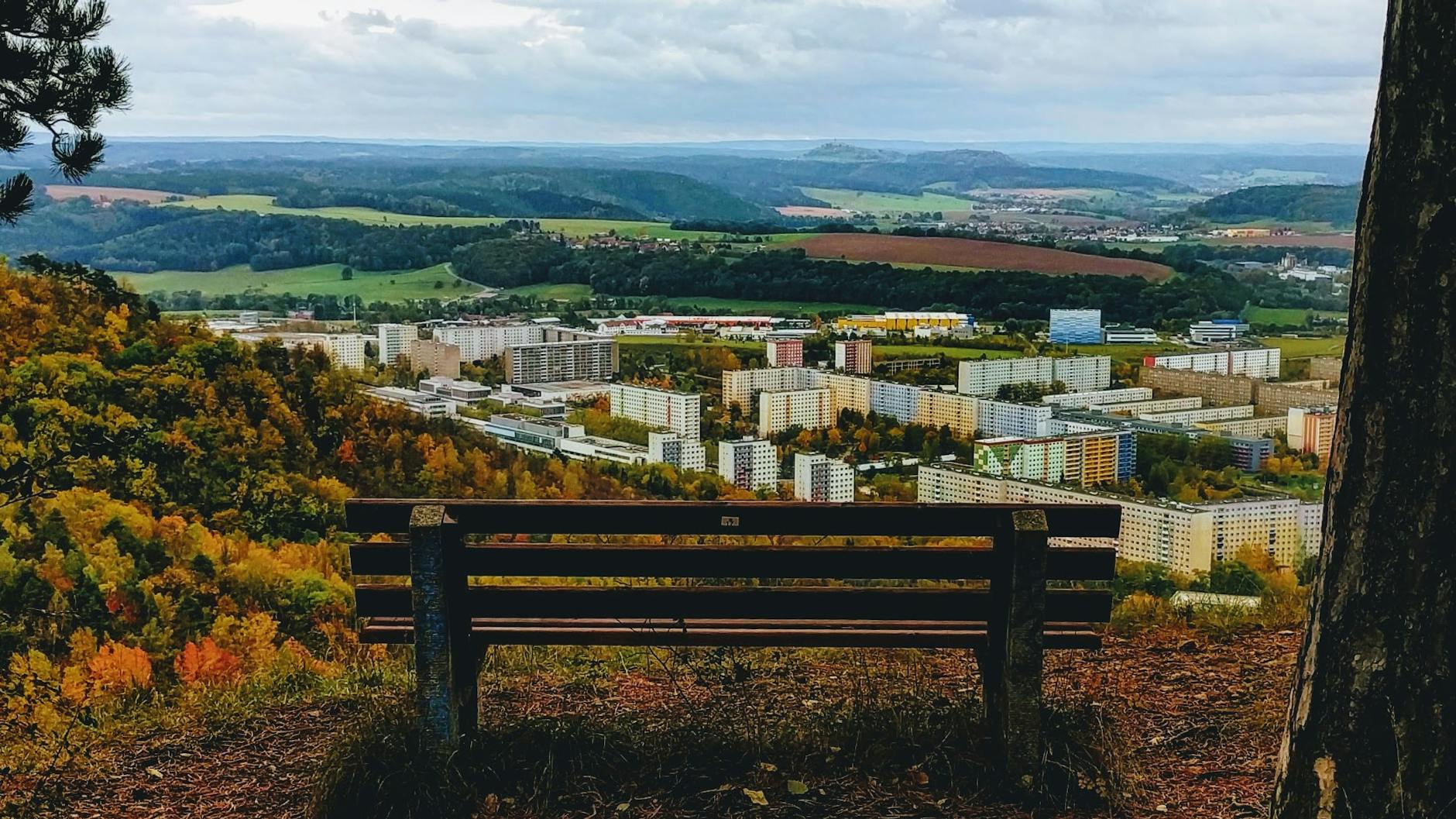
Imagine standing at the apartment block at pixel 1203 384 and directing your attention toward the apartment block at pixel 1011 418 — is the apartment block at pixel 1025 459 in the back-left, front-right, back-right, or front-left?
front-left

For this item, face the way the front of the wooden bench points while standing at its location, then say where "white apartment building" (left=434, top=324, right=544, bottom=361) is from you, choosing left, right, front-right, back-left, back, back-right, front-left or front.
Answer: front

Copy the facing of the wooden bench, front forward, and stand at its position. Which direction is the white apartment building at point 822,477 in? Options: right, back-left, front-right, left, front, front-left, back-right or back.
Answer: front

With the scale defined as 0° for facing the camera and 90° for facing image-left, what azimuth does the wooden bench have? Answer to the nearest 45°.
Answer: approximately 180°

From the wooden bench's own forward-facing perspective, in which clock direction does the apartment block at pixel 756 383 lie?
The apartment block is roughly at 12 o'clock from the wooden bench.

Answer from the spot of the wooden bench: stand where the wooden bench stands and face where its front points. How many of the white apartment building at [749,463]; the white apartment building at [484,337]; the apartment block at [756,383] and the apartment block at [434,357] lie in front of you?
4

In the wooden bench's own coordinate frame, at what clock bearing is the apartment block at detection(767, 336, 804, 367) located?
The apartment block is roughly at 12 o'clock from the wooden bench.

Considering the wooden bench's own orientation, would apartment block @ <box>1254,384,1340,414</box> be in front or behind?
in front

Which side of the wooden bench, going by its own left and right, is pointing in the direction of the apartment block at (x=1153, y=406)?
front

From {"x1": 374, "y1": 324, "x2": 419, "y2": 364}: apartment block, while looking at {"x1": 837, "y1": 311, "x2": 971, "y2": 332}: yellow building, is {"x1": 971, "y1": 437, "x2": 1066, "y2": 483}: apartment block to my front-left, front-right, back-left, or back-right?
front-right

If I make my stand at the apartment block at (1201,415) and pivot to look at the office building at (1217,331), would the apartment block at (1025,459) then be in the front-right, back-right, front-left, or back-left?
back-left

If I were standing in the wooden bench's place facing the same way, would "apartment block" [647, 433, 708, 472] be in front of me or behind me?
in front

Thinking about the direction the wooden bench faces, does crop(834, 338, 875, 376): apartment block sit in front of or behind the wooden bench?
in front

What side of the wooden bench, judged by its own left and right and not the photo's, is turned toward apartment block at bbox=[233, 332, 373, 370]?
front

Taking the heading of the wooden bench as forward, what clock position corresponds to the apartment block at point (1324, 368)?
The apartment block is roughly at 1 o'clock from the wooden bench.
